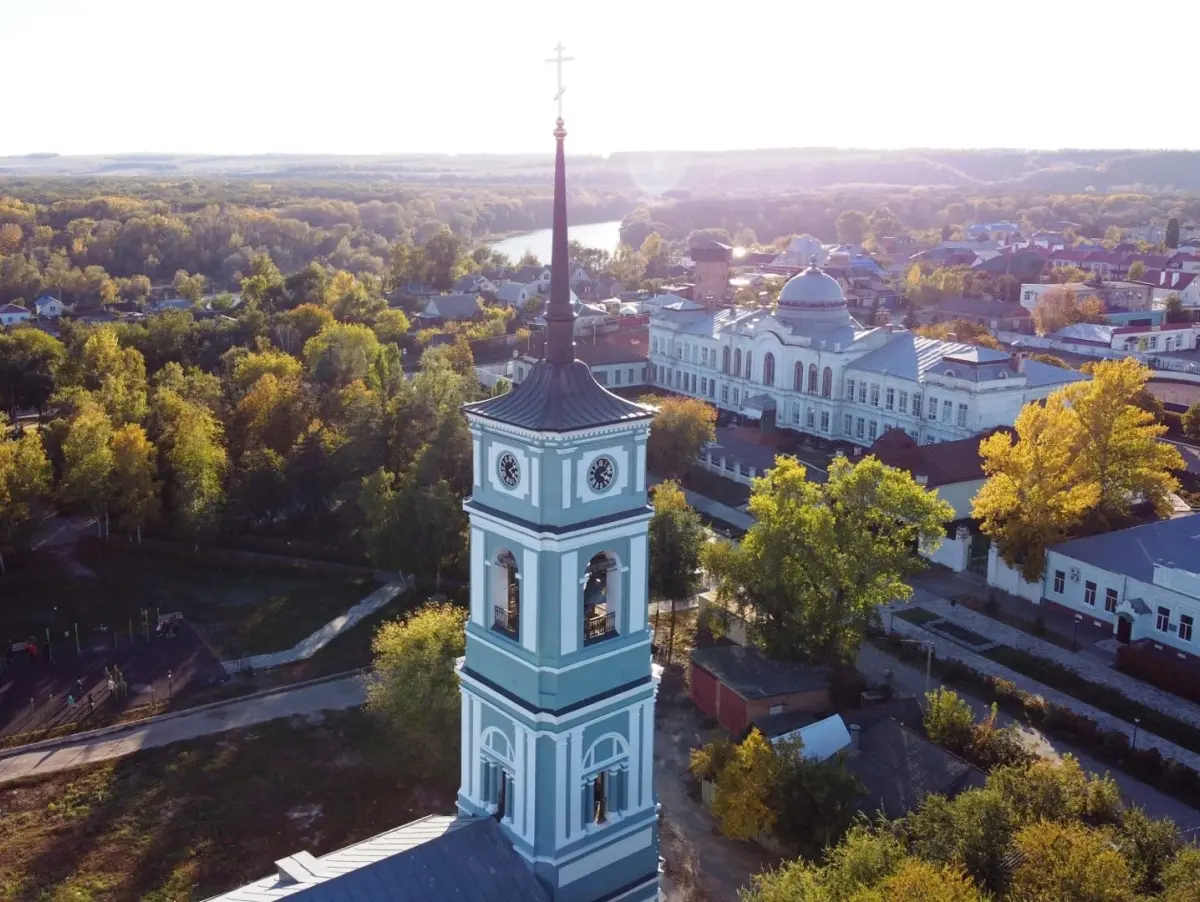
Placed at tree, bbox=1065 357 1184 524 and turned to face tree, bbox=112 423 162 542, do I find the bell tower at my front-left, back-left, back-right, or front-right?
front-left

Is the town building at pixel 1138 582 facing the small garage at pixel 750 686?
yes

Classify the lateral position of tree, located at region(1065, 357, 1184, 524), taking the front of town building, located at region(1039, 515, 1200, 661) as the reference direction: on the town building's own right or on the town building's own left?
on the town building's own right

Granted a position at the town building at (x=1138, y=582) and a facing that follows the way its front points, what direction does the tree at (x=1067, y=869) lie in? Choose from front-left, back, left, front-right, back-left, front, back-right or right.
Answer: front-left

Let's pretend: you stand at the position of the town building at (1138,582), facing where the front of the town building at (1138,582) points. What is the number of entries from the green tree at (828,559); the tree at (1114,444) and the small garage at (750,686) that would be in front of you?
2

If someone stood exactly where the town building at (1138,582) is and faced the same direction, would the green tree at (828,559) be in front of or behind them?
in front

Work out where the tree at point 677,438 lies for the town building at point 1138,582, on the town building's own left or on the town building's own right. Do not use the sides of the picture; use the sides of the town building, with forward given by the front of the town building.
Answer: on the town building's own right

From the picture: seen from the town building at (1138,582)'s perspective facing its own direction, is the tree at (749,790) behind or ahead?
ahead

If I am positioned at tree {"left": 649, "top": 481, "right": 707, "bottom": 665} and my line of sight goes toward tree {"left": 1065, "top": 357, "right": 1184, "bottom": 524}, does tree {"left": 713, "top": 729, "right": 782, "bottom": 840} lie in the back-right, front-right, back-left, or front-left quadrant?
back-right

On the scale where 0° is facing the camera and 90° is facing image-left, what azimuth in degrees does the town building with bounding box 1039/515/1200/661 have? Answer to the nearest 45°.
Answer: approximately 45°

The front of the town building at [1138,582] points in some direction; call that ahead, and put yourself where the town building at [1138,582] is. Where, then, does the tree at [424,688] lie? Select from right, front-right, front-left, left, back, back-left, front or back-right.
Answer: front

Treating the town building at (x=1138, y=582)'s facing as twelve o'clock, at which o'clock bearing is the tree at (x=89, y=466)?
The tree is roughly at 1 o'clock from the town building.

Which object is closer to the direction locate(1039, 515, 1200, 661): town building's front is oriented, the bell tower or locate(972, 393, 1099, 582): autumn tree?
the bell tower

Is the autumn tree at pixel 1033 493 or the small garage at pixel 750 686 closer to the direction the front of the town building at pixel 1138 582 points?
the small garage

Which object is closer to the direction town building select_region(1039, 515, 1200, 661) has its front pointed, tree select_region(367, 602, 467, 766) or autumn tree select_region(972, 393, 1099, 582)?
the tree
